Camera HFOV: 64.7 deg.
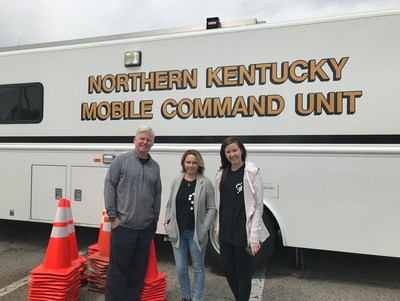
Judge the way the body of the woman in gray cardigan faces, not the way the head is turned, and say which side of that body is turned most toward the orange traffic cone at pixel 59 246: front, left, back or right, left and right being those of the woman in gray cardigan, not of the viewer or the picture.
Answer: right

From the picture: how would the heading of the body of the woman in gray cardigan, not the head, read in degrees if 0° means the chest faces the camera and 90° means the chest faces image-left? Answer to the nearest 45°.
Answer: approximately 0°
